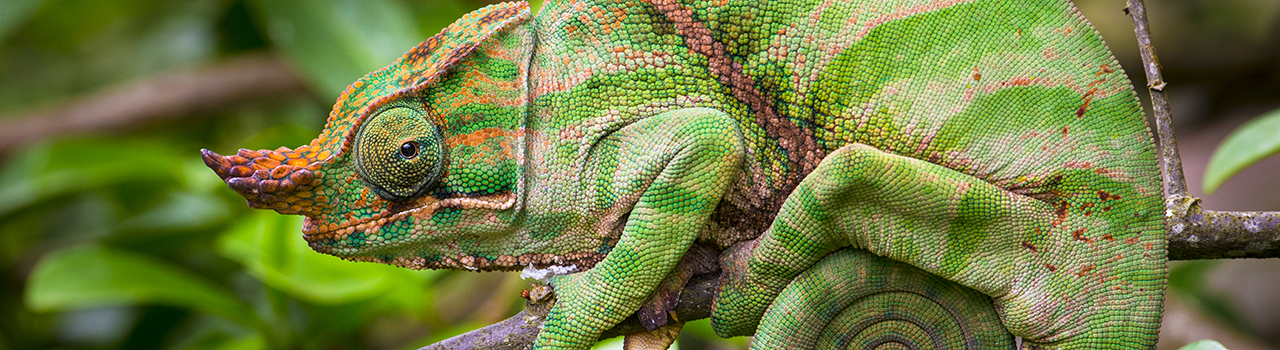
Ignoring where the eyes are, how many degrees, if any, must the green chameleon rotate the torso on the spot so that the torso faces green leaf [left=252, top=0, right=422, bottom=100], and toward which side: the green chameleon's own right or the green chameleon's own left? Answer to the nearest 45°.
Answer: approximately 45° to the green chameleon's own right

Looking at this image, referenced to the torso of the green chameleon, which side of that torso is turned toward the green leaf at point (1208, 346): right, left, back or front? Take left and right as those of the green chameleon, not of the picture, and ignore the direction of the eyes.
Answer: back

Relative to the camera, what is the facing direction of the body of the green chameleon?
to the viewer's left

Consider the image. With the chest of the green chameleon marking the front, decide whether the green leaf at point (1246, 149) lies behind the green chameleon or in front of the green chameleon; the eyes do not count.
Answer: behind

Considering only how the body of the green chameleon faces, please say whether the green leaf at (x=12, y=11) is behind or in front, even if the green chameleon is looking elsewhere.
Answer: in front

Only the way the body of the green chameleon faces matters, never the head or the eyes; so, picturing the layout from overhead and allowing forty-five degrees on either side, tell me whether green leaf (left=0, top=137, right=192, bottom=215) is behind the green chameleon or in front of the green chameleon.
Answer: in front

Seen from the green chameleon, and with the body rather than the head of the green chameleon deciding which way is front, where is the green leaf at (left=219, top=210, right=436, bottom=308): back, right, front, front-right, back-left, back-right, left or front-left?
front-right
